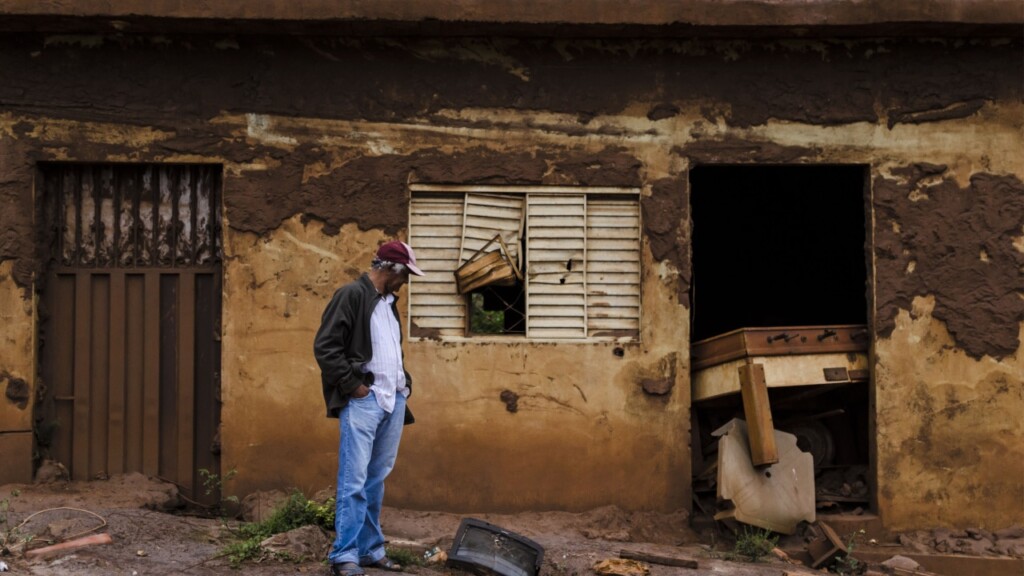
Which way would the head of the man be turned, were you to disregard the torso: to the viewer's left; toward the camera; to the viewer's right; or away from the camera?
to the viewer's right

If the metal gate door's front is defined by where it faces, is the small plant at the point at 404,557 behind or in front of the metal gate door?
in front

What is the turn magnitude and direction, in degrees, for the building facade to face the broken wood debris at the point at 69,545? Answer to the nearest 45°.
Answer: approximately 45° to its right

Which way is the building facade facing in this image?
toward the camera

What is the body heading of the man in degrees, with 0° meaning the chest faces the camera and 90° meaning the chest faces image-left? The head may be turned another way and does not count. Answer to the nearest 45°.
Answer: approximately 315°

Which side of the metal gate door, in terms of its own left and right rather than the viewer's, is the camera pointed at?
front

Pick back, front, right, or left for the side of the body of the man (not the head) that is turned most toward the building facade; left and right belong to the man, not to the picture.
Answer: left

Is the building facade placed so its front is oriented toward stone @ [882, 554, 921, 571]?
no

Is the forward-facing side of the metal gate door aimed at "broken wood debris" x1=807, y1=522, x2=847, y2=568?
no

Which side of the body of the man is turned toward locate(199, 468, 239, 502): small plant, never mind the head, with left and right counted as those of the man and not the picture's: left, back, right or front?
back

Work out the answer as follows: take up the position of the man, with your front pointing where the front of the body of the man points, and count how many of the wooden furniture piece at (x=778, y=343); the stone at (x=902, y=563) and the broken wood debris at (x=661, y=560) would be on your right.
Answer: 0

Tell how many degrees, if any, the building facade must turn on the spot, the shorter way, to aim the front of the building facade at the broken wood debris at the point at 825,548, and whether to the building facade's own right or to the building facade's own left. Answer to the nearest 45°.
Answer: approximately 90° to the building facade's own left

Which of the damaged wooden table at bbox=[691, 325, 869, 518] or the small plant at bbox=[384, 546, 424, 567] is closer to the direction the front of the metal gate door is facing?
the small plant

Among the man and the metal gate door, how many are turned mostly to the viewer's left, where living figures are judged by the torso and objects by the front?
0

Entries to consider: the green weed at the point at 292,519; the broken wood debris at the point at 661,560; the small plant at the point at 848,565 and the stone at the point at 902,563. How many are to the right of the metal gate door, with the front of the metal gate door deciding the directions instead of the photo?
0

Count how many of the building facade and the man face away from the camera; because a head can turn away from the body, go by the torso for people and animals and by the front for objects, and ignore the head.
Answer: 0
